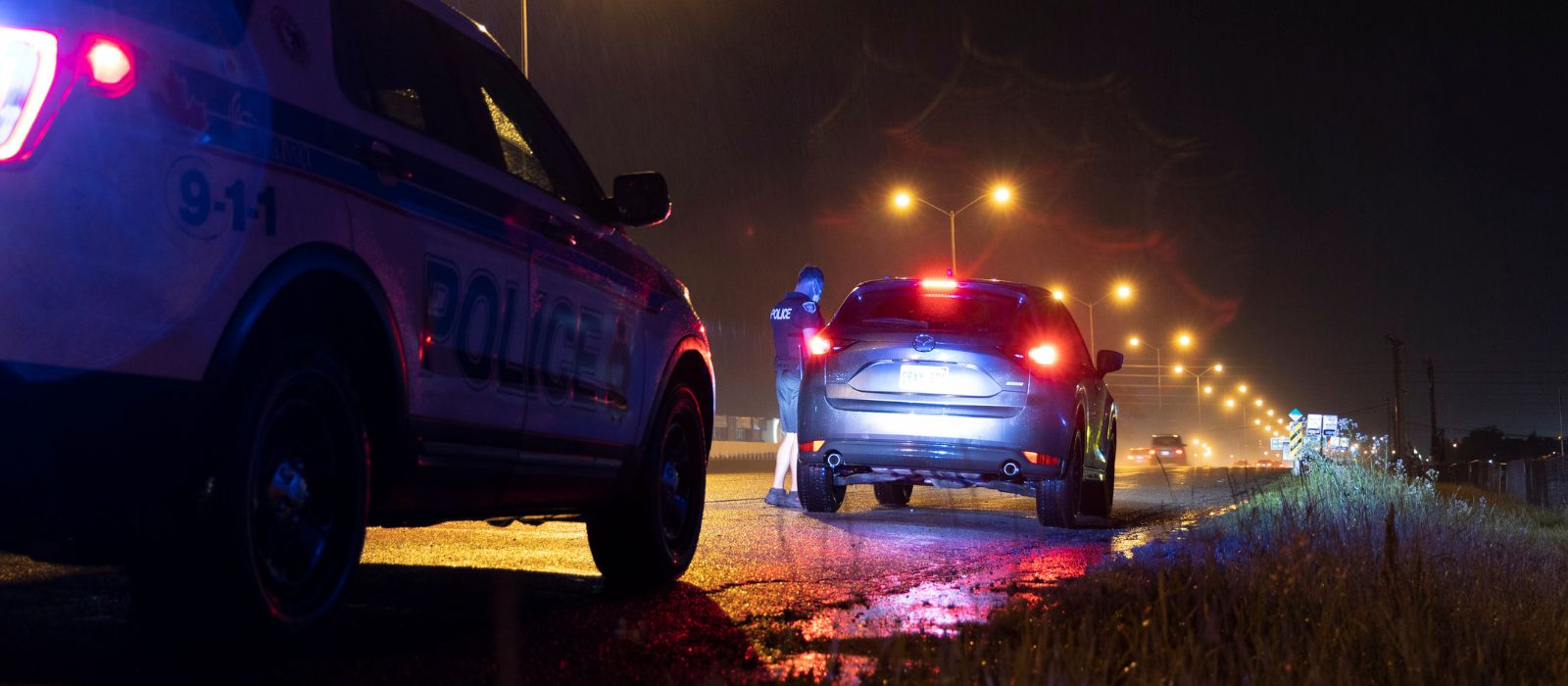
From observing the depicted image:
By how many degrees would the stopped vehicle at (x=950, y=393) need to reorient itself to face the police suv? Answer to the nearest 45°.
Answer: approximately 180°

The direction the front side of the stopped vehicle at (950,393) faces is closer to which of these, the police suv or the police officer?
the police officer

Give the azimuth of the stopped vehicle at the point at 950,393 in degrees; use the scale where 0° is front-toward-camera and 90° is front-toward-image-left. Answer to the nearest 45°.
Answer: approximately 180°

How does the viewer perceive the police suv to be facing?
facing away from the viewer and to the right of the viewer

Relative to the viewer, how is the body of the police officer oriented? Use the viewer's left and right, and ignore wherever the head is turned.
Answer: facing away from the viewer and to the right of the viewer

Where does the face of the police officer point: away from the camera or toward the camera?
away from the camera

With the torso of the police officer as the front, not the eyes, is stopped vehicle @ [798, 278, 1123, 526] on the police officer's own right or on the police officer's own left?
on the police officer's own right

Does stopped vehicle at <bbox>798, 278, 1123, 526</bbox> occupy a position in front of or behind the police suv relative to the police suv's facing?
in front

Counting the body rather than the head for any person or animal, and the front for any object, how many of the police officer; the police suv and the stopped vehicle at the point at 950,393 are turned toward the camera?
0

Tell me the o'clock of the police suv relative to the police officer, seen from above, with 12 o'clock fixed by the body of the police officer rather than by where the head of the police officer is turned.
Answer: The police suv is roughly at 5 o'clock from the police officer.

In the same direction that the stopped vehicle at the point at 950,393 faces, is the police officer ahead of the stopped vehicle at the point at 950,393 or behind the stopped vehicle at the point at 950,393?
ahead
